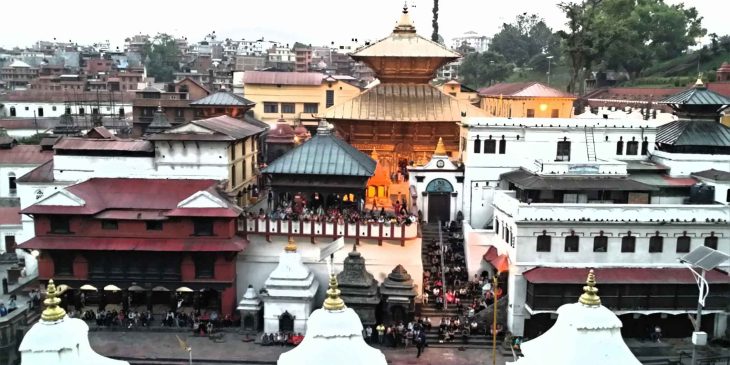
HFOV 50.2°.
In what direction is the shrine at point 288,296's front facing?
toward the camera

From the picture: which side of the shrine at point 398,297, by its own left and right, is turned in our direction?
front

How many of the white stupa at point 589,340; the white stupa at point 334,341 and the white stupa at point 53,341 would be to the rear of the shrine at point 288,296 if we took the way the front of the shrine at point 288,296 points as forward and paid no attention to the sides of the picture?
0

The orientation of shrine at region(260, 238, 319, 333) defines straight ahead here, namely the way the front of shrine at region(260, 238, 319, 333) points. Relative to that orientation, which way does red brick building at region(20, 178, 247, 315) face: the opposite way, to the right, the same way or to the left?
the same way

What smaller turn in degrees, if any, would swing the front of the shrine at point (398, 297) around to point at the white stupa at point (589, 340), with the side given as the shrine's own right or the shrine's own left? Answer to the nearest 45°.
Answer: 0° — it already faces it

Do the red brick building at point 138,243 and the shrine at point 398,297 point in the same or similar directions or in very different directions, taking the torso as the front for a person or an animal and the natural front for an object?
same or similar directions

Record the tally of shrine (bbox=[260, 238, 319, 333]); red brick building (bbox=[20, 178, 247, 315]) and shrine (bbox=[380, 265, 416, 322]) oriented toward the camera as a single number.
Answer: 3

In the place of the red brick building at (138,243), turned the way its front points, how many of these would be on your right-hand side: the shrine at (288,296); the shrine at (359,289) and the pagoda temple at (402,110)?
0

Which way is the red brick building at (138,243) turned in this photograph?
toward the camera

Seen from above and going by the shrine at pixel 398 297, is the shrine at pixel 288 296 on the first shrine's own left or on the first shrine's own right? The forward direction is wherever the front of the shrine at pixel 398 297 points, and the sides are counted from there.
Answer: on the first shrine's own right

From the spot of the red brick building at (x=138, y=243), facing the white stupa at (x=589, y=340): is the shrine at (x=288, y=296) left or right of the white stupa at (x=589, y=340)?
left

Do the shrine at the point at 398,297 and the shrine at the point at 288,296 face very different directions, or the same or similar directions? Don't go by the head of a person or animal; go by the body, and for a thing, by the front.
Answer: same or similar directions

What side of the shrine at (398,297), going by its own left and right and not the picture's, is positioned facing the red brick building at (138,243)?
right

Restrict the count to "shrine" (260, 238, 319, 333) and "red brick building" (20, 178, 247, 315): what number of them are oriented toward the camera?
2

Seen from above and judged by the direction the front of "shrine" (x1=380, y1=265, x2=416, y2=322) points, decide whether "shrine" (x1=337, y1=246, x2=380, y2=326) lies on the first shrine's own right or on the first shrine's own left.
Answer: on the first shrine's own right

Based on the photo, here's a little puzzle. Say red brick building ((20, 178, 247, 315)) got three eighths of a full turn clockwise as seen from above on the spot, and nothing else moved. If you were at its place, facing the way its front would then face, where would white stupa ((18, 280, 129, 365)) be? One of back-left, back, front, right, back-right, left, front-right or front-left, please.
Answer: back-left
